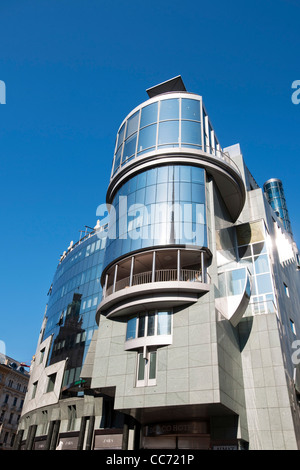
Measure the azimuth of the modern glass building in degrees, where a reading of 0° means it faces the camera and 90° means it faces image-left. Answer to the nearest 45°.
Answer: approximately 0°
